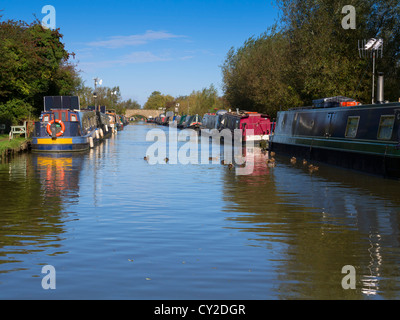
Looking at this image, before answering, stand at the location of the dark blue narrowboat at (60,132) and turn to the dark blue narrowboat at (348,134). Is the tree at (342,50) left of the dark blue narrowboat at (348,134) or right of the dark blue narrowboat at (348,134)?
left

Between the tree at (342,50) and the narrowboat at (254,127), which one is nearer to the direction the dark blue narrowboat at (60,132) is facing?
the narrowboat

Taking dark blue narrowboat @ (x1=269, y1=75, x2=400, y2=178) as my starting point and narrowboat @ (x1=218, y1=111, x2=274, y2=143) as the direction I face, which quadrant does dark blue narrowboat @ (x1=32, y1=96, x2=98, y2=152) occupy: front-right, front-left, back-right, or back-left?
front-left

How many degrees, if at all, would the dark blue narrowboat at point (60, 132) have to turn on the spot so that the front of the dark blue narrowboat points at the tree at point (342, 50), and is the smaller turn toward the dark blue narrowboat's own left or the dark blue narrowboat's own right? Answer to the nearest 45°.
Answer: approximately 90° to the dark blue narrowboat's own right

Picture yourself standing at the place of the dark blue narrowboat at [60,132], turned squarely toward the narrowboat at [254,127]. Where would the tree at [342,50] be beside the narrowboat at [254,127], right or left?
right

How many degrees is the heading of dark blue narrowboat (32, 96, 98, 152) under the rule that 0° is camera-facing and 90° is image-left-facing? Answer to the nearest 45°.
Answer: approximately 180°

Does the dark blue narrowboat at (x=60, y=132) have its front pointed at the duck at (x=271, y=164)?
no

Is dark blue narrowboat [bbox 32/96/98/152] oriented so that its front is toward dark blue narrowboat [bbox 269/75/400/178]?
no

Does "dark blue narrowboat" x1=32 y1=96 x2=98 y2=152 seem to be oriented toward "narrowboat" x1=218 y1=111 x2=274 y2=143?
no

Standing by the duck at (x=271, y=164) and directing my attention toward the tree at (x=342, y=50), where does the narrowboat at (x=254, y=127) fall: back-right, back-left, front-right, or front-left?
front-left

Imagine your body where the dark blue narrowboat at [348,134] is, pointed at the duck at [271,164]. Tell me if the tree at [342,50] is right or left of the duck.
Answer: right

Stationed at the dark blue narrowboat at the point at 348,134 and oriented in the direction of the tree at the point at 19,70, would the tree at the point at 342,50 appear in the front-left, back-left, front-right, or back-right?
front-right

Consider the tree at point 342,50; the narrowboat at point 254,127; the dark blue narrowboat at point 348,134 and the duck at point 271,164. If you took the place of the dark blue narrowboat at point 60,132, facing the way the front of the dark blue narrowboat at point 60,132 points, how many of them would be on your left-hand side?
0
